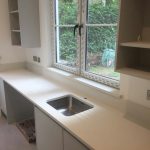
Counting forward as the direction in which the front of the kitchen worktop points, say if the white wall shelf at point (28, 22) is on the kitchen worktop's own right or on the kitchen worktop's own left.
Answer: on the kitchen worktop's own right

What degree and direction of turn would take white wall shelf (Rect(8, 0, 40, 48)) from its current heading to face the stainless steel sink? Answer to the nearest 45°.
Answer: approximately 45° to its left

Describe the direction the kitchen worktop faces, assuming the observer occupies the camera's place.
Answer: facing the viewer and to the left of the viewer

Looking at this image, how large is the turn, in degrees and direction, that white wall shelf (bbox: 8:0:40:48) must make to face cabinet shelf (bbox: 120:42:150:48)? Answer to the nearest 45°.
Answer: approximately 45° to its left

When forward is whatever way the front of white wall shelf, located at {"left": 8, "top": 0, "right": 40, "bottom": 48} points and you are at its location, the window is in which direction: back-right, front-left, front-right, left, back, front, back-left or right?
left

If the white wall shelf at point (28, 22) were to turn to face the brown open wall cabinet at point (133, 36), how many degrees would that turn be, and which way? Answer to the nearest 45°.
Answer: approximately 45° to its left
